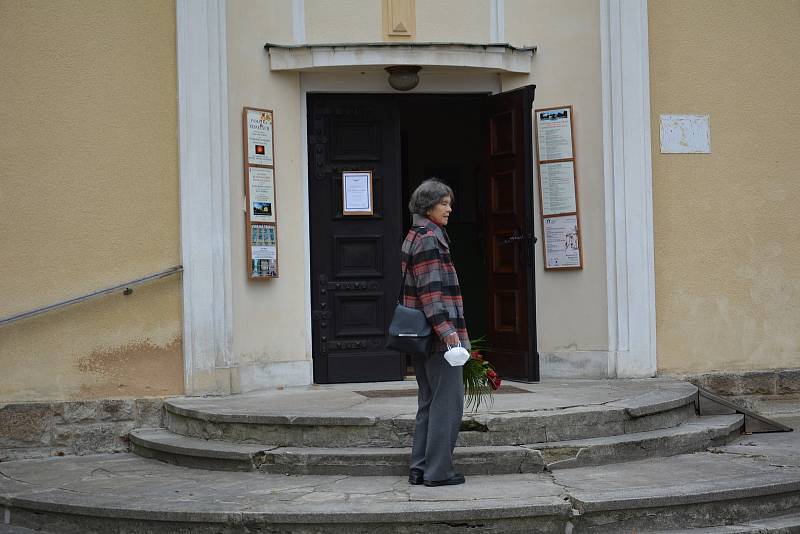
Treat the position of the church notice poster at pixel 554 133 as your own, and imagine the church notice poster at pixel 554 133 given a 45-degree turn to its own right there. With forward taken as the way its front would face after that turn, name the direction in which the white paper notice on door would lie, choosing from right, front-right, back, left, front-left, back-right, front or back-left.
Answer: front-right

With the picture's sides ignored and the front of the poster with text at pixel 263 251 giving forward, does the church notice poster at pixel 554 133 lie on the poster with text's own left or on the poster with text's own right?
on the poster with text's own left

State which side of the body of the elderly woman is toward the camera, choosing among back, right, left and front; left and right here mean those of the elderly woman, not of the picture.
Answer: right

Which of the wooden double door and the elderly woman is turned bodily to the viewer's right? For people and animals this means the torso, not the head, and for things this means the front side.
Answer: the elderly woman

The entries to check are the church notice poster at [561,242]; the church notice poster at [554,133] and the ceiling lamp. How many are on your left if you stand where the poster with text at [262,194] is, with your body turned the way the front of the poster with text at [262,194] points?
3

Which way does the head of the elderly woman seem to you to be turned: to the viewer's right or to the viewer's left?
to the viewer's right

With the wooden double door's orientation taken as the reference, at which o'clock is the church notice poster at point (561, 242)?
The church notice poster is roughly at 9 o'clock from the wooden double door.

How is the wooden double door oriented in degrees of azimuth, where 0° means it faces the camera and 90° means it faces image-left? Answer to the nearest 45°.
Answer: approximately 0°
